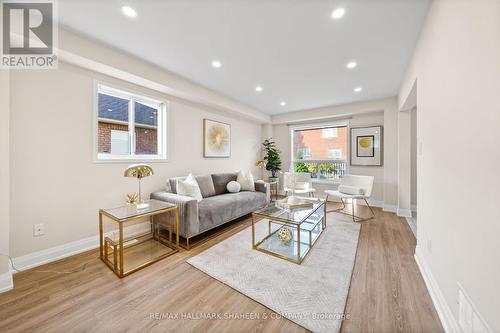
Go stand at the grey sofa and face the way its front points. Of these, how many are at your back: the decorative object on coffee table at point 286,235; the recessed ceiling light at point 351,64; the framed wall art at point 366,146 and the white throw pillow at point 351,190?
0

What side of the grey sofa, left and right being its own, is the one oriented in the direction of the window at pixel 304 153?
left

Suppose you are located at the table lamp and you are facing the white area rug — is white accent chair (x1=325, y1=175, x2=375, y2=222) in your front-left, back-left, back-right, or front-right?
front-left

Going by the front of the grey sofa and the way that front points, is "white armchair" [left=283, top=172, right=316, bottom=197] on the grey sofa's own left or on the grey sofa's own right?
on the grey sofa's own left

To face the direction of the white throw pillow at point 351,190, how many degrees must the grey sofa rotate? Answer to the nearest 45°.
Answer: approximately 45° to its left

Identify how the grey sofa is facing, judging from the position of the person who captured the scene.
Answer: facing the viewer and to the right of the viewer

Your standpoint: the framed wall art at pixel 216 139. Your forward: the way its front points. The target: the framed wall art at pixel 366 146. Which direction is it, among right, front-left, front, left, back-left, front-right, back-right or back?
front-left

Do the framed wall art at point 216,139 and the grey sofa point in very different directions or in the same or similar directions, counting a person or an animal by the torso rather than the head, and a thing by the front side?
same or similar directions

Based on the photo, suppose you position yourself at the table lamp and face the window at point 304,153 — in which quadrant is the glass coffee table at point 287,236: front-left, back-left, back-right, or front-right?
front-right

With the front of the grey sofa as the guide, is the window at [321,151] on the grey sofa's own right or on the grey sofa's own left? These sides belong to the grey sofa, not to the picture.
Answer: on the grey sofa's own left

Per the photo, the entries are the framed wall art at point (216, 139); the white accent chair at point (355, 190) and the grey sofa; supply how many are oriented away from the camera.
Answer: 0

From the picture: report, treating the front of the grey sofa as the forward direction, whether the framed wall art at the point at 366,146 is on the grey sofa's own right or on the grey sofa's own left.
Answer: on the grey sofa's own left

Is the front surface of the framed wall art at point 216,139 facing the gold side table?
no

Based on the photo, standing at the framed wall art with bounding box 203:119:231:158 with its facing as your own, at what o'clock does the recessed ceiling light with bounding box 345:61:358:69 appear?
The recessed ceiling light is roughly at 12 o'clock from the framed wall art.

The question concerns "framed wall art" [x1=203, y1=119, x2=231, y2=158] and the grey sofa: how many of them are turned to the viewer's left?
0

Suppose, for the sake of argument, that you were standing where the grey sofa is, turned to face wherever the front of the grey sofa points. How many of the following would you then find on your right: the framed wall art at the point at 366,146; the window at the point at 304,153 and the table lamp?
1

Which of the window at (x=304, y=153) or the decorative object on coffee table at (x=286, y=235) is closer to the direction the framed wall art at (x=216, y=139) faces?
the decorative object on coffee table
